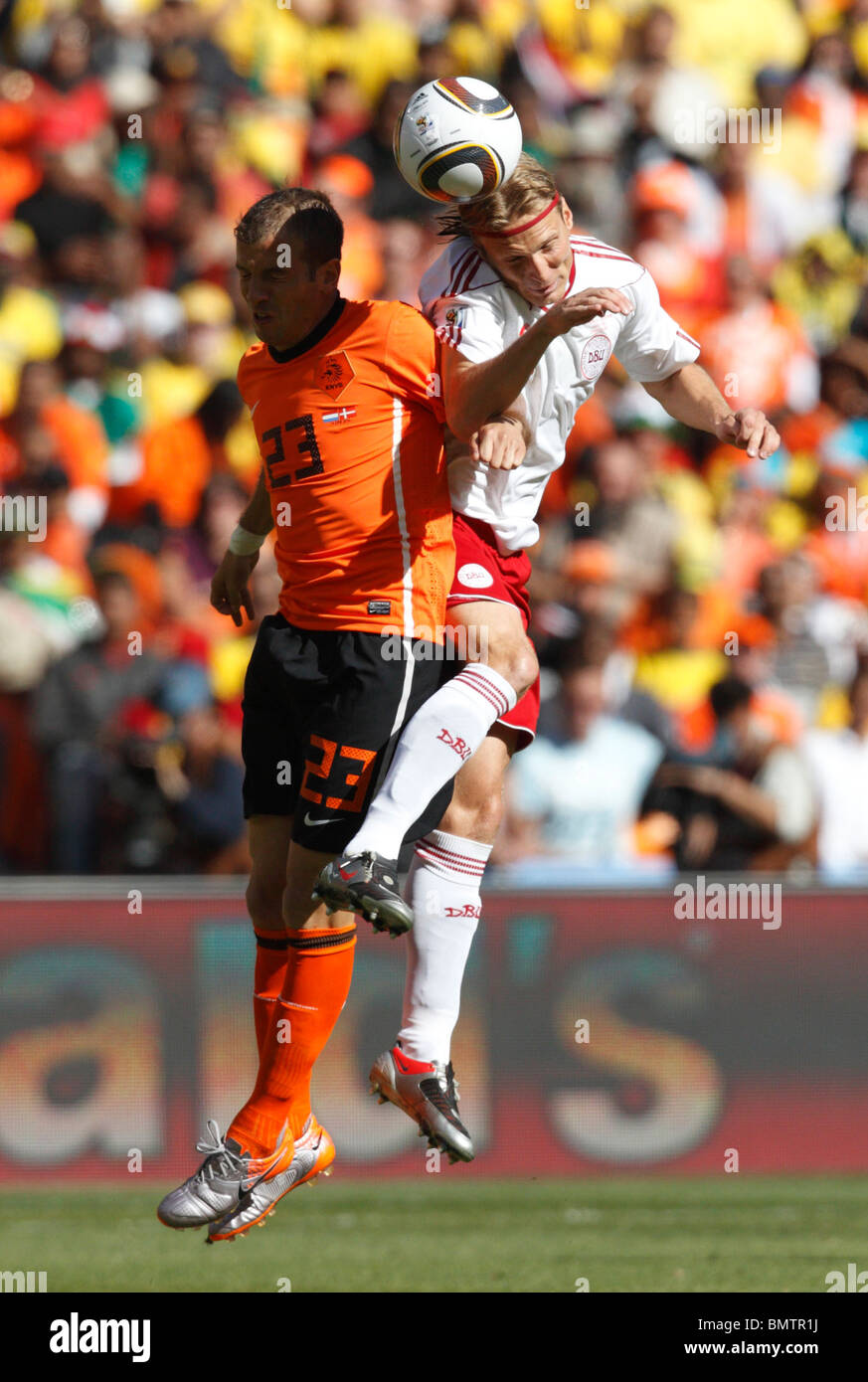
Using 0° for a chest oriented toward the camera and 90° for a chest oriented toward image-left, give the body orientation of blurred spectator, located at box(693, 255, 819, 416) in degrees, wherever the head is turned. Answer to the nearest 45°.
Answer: approximately 0°

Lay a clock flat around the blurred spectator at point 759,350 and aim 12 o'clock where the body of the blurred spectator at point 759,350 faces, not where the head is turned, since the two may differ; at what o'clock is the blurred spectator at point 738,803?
the blurred spectator at point 738,803 is roughly at 12 o'clock from the blurred spectator at point 759,350.

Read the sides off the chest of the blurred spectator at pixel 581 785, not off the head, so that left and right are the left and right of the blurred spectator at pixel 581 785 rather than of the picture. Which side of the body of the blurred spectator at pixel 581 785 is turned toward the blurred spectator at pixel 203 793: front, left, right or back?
right

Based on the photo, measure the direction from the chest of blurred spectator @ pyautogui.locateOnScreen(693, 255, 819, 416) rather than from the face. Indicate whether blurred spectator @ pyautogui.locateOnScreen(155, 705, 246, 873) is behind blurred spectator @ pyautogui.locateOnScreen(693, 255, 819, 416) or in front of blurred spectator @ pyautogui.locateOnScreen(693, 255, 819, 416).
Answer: in front

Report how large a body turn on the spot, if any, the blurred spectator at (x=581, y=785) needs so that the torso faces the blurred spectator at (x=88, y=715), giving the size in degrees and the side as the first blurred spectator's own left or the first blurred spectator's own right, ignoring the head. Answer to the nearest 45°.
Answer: approximately 90° to the first blurred spectator's own right

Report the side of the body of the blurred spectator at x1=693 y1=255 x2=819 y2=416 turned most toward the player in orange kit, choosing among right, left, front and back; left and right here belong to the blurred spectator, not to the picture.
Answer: front

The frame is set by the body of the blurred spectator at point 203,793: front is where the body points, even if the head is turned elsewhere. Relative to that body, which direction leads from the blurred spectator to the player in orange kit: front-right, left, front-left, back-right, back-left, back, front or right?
front

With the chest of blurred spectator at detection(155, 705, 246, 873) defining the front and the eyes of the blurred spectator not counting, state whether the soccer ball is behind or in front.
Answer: in front

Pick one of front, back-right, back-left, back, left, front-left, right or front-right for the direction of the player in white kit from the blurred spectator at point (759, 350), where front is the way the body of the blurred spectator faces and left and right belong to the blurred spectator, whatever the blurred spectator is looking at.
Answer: front

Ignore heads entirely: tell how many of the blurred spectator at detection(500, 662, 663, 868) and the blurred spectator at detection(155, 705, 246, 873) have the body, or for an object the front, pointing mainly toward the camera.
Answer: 2
